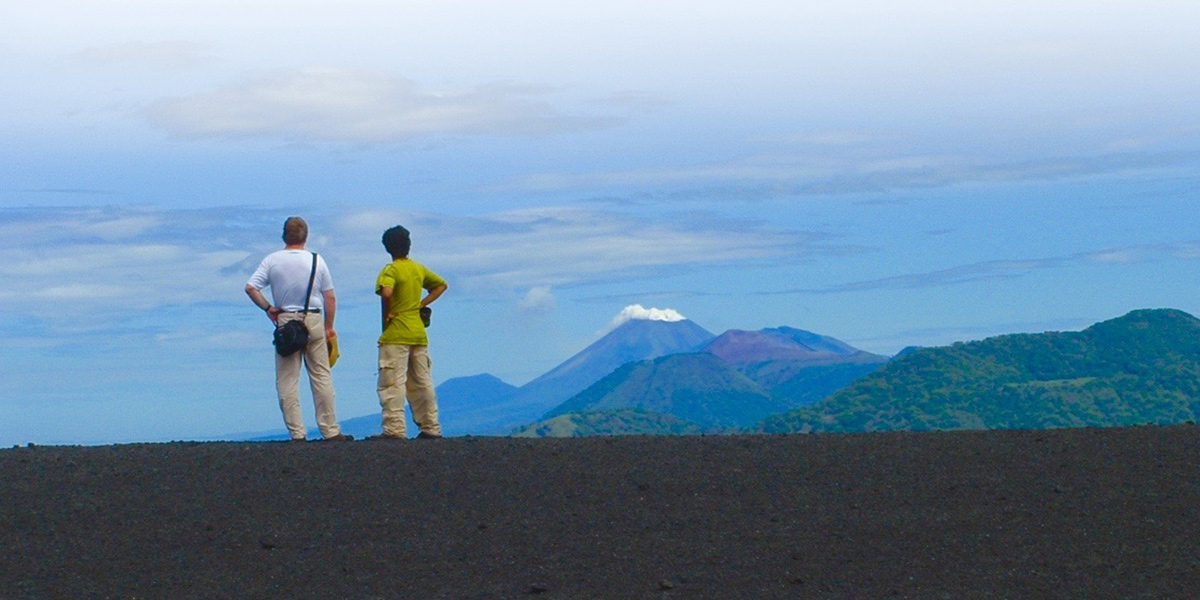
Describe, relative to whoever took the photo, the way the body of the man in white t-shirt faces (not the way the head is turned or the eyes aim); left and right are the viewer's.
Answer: facing away from the viewer

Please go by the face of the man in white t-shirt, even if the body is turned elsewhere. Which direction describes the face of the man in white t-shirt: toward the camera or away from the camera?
away from the camera
